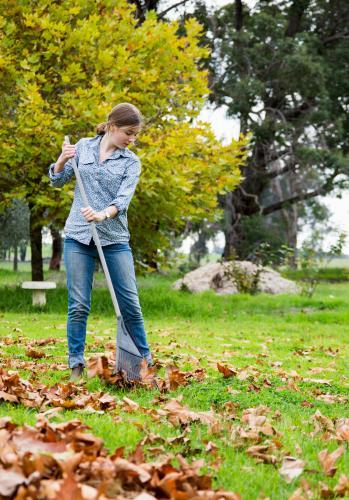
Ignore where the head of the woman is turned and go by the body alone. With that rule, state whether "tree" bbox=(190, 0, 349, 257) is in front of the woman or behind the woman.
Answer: behind

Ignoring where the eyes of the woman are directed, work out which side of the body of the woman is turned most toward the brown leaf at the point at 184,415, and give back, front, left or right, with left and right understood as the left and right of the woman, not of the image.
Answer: front

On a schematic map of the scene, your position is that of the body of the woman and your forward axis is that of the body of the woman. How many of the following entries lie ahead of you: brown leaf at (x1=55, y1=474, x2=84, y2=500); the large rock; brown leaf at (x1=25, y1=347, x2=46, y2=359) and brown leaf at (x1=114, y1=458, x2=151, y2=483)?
2

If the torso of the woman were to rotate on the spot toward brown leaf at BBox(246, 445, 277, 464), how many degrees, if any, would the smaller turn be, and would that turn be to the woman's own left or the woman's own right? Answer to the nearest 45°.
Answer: approximately 45° to the woman's own left

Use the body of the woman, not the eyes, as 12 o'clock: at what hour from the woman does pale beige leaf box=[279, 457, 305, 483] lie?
The pale beige leaf is roughly at 11 o'clock from the woman.

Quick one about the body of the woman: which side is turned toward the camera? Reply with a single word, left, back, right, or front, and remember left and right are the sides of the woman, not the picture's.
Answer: front

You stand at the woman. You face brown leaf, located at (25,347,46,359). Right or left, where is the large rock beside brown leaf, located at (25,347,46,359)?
right

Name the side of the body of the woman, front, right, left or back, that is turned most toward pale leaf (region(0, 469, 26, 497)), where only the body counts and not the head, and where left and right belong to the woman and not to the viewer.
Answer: front

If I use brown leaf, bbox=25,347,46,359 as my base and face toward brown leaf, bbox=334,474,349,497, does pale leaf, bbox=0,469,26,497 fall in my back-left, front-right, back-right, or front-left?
front-right

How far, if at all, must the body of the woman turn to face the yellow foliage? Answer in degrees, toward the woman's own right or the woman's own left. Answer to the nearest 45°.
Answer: approximately 180°

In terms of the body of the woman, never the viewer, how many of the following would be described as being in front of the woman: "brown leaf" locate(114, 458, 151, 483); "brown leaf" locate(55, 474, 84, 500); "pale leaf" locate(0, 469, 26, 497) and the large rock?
3

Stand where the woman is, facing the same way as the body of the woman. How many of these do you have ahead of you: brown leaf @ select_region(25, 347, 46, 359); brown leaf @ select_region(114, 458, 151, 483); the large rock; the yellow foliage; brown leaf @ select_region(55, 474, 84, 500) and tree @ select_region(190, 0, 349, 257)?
2

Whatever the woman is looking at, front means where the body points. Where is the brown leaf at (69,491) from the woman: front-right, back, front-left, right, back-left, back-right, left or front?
front

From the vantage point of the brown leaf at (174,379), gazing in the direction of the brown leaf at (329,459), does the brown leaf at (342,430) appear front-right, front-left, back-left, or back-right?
front-left
